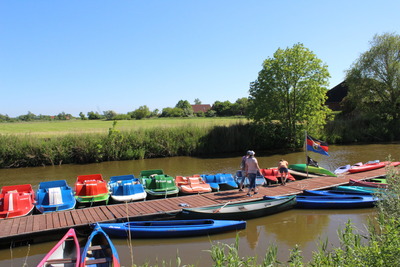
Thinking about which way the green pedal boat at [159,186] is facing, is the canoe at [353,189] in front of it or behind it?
in front

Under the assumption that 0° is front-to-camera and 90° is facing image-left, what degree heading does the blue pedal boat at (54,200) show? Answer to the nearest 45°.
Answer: approximately 0°

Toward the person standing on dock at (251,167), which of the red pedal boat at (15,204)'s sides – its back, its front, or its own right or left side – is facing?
left

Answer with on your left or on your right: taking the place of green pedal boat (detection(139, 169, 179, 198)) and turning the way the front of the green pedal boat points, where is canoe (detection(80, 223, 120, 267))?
on your right

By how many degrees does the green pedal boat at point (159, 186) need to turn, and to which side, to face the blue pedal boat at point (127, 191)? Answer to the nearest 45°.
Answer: approximately 90° to its right

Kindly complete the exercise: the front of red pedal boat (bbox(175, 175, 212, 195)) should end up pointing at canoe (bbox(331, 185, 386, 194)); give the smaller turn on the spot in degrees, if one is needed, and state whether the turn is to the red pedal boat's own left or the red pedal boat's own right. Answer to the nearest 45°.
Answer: approximately 45° to the red pedal boat's own left

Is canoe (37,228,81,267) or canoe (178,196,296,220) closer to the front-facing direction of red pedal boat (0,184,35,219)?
the canoe (37,228,81,267)
